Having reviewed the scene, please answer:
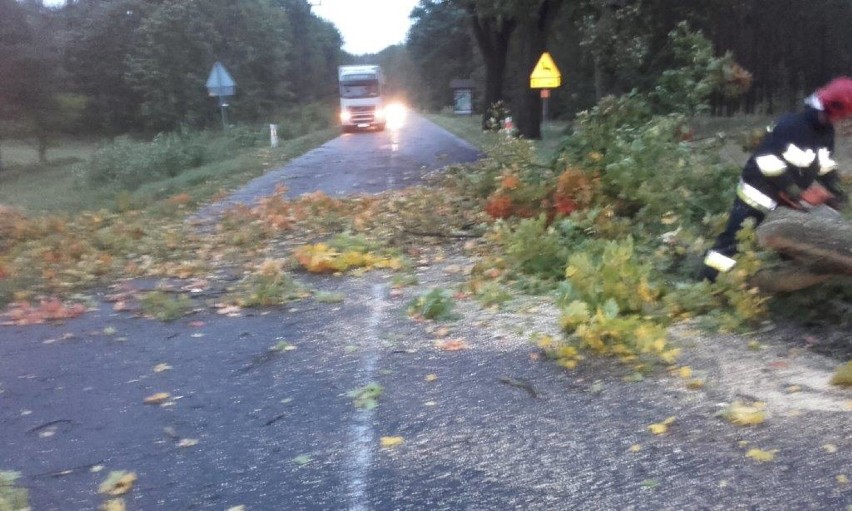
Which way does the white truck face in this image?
toward the camera

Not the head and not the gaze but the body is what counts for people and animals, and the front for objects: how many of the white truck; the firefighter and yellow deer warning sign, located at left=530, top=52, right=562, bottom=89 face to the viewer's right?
1

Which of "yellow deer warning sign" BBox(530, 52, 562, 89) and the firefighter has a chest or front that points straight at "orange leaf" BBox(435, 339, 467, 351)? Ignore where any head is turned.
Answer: the yellow deer warning sign

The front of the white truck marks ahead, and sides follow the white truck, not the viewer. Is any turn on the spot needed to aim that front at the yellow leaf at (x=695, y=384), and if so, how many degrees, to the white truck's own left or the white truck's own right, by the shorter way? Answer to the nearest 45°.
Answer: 0° — it already faces it

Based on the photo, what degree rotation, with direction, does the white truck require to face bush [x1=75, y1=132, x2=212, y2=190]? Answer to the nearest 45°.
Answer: approximately 45° to its right

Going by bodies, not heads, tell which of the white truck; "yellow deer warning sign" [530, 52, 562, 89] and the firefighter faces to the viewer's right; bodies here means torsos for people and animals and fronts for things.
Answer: the firefighter

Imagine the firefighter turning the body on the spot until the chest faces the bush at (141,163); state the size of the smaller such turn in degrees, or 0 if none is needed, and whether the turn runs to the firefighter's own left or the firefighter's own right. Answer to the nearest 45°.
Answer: approximately 135° to the firefighter's own left

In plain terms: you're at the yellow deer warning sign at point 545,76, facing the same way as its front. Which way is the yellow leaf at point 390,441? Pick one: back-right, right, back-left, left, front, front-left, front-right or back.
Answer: front

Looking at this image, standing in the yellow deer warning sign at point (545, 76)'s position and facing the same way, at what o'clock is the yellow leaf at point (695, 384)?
The yellow leaf is roughly at 12 o'clock from the yellow deer warning sign.

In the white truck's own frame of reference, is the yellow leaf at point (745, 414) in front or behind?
in front

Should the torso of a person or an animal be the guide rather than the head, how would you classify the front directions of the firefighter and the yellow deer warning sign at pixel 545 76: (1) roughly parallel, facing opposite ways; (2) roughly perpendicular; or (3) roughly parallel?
roughly perpendicular

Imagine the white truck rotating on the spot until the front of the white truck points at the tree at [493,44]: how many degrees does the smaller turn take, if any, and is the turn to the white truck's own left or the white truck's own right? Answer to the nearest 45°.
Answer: approximately 45° to the white truck's own left

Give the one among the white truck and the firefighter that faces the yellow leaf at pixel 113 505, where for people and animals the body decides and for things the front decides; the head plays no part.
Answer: the white truck

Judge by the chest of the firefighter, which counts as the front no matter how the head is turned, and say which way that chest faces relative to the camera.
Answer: to the viewer's right

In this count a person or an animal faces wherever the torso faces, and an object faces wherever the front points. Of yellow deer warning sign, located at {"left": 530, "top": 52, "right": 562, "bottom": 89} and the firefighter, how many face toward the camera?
1

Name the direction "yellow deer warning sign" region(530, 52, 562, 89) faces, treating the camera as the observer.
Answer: facing the viewer

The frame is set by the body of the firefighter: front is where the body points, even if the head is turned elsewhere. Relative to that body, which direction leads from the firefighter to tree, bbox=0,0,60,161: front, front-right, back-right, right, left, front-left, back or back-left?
back-left

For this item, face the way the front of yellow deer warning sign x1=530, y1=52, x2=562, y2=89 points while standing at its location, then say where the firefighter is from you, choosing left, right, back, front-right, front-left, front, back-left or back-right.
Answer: front

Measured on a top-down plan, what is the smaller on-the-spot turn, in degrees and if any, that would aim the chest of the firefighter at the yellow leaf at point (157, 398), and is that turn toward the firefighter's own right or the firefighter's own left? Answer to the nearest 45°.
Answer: approximately 135° to the firefighter's own right
